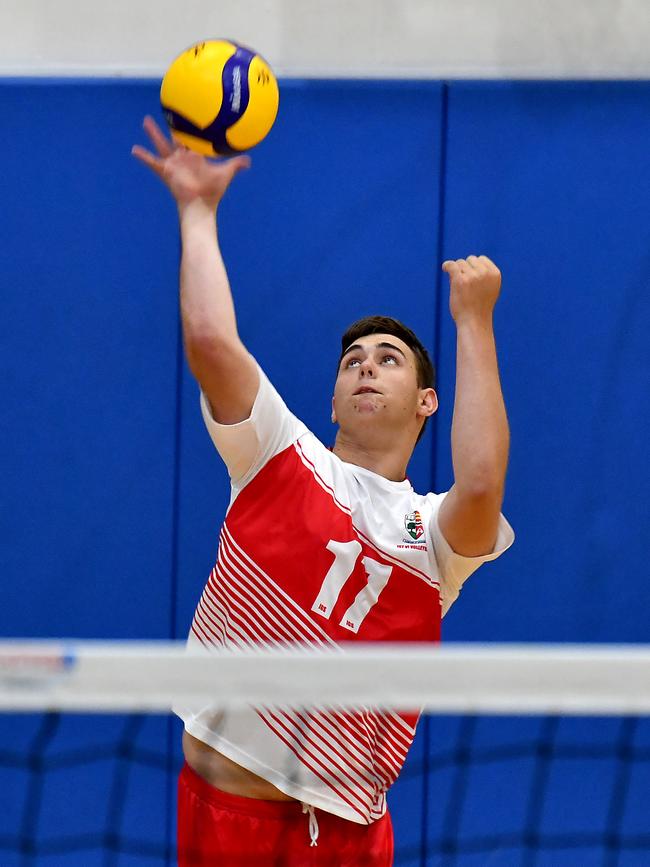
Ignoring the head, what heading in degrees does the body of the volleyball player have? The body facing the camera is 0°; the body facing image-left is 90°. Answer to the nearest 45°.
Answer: approximately 0°
